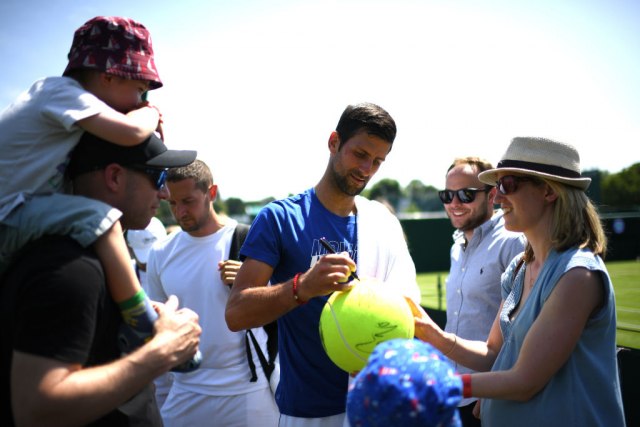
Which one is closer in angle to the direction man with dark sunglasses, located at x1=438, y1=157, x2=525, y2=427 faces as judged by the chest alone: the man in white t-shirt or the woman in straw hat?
the man in white t-shirt

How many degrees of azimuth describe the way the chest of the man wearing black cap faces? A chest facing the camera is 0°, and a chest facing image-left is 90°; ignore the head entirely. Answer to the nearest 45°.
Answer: approximately 270°

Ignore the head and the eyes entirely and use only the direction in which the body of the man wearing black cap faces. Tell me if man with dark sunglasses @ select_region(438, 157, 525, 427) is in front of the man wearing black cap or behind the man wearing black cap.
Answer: in front

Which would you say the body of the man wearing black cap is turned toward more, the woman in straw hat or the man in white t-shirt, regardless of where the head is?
the woman in straw hat

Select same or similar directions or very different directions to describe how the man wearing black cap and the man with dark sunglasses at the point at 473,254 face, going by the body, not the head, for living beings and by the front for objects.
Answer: very different directions

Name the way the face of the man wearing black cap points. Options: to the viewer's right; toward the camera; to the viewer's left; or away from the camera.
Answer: to the viewer's right

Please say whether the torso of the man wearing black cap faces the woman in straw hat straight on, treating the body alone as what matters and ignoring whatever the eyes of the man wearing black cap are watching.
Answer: yes

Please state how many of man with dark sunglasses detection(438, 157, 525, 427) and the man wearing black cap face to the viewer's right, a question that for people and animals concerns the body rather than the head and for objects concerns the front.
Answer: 1

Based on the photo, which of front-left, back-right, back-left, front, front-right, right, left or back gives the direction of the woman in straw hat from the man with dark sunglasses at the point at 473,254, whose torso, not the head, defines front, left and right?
front-left

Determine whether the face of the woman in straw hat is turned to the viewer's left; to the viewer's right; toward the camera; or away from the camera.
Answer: to the viewer's left

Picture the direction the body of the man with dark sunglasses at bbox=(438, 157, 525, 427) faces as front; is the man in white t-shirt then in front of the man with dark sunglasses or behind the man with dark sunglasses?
in front
